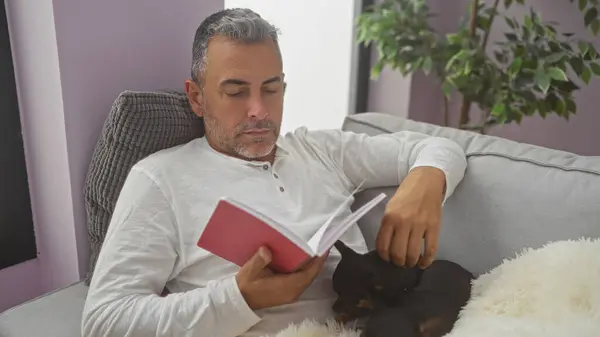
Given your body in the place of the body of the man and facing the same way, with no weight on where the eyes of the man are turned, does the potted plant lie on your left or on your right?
on your left

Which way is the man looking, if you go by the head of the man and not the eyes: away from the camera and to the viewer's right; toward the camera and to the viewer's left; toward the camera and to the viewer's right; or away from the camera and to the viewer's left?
toward the camera and to the viewer's right

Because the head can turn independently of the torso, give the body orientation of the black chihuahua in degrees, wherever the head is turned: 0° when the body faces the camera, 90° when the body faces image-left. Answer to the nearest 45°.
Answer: approximately 90°

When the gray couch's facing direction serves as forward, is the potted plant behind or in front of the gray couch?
behind

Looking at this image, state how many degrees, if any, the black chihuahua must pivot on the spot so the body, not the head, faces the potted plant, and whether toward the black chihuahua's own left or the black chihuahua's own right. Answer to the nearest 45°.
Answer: approximately 90° to the black chihuahua's own right
